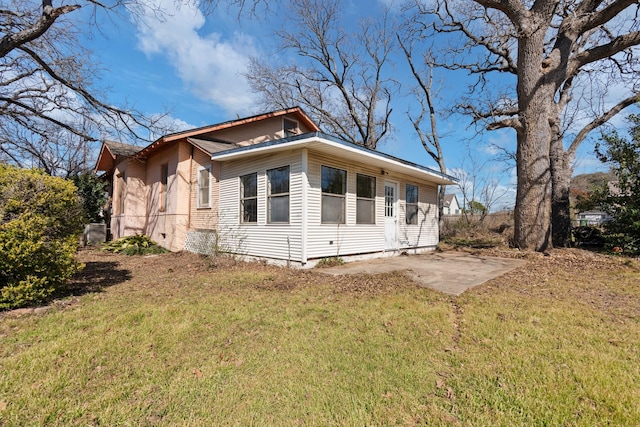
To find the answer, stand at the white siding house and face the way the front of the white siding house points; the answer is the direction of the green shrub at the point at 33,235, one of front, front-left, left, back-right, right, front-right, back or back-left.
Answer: right

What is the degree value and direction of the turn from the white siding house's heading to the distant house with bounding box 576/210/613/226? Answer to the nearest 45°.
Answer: approximately 90° to its left

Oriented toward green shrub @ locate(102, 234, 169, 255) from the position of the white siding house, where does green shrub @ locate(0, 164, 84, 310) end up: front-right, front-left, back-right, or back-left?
front-left

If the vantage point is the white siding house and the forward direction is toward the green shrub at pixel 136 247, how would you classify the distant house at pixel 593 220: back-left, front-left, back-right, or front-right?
back-right

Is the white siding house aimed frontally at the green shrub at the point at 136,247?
no

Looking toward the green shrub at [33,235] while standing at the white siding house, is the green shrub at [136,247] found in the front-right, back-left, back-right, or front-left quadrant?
front-right

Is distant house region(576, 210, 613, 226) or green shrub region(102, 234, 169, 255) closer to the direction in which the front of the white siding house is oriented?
the distant house

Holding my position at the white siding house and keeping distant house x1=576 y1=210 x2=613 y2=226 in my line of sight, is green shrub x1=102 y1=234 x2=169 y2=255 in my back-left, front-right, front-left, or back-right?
back-left
